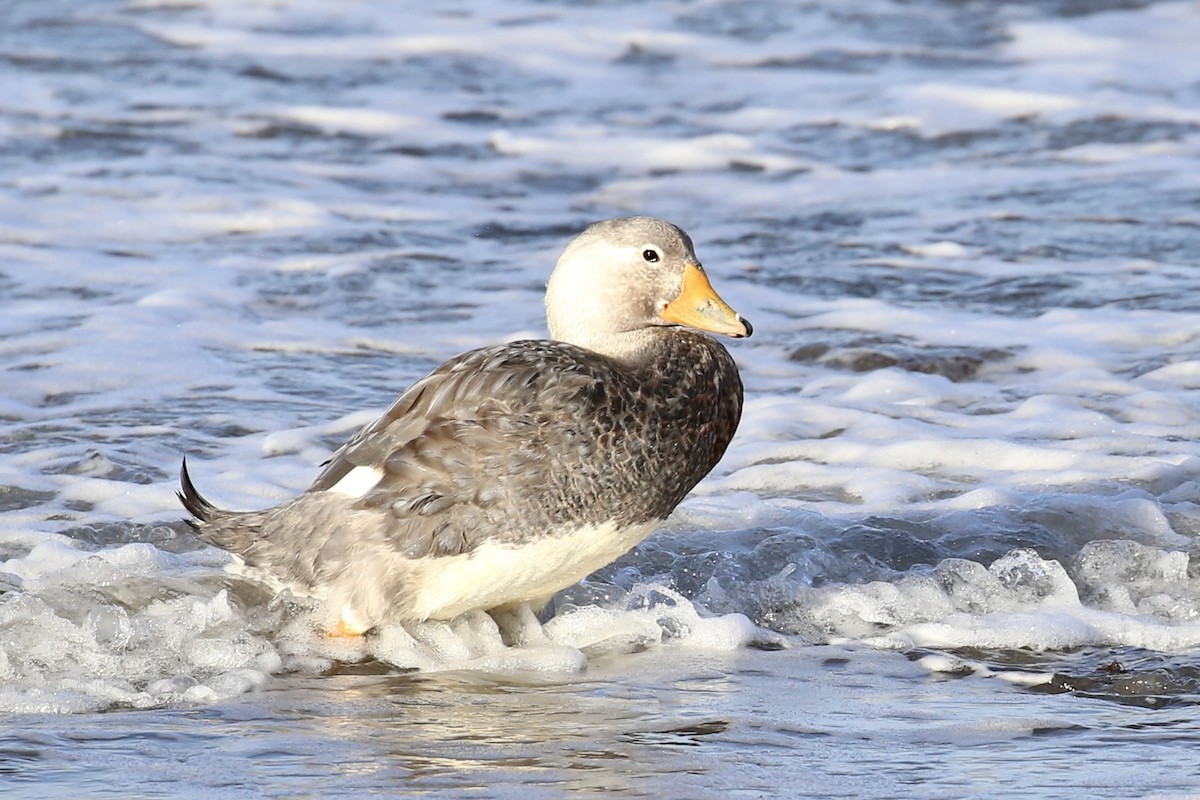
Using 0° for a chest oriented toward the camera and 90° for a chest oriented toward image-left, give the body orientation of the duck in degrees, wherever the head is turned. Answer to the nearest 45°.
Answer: approximately 270°
